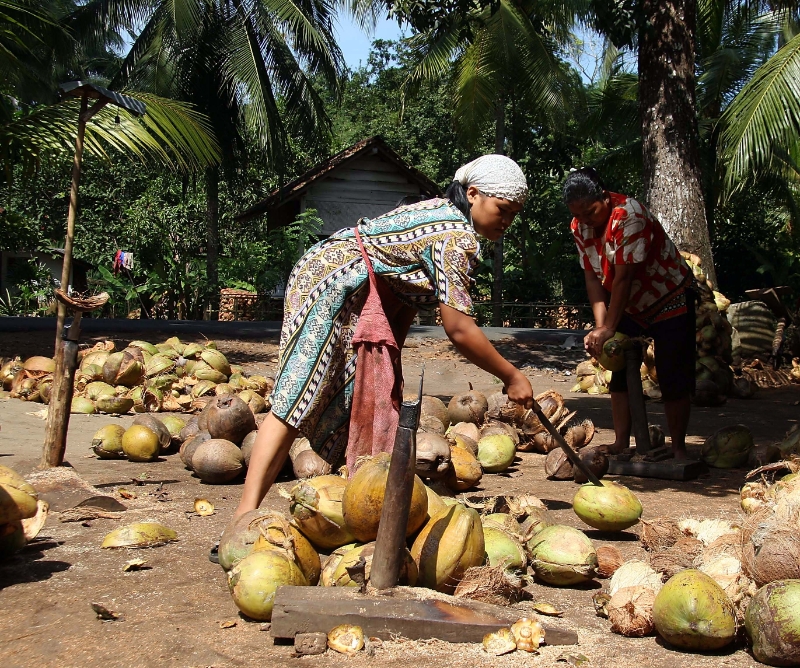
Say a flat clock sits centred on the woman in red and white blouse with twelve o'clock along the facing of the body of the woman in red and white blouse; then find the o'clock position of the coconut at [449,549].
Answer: The coconut is roughly at 11 o'clock from the woman in red and white blouse.

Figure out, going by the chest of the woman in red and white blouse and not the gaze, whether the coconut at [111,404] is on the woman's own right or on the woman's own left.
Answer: on the woman's own right

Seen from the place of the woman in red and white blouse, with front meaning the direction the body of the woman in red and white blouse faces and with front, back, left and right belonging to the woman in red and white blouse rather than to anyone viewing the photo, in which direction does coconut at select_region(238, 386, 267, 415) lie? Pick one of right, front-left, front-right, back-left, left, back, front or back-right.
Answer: front-right

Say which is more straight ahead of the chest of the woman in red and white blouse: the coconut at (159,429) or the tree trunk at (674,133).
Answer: the coconut

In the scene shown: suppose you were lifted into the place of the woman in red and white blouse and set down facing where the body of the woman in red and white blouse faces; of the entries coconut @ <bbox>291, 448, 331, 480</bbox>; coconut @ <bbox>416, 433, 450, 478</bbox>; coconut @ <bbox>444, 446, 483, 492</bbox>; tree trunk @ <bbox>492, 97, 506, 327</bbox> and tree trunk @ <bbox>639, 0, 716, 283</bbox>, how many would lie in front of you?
3

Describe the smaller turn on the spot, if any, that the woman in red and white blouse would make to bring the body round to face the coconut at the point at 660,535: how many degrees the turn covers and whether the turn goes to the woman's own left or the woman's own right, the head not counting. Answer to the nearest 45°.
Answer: approximately 45° to the woman's own left

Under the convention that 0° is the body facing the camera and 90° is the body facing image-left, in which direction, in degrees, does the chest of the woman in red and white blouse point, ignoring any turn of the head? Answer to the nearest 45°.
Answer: approximately 45°

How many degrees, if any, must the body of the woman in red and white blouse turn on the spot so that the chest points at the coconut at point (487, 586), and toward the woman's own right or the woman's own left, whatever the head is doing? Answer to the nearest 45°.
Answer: approximately 45° to the woman's own left

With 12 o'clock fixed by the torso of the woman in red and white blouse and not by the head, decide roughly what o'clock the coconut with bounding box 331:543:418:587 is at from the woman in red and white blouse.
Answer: The coconut is roughly at 11 o'clock from the woman in red and white blouse.

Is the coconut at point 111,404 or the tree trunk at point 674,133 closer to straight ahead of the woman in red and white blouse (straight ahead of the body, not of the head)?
the coconut

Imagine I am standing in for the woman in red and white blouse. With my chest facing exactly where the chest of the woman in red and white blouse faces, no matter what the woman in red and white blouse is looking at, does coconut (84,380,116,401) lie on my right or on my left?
on my right

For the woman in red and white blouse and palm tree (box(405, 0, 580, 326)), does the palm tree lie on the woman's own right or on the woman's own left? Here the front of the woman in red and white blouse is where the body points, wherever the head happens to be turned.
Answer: on the woman's own right

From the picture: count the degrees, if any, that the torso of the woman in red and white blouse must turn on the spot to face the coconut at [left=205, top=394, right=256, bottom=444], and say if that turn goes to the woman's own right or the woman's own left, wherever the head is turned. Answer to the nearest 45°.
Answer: approximately 45° to the woman's own right

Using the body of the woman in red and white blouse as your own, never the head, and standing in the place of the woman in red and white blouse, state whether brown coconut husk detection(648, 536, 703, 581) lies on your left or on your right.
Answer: on your left

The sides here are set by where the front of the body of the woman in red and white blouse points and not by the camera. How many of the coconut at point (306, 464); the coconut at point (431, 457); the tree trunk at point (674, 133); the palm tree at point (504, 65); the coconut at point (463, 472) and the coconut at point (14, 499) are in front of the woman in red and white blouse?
4
